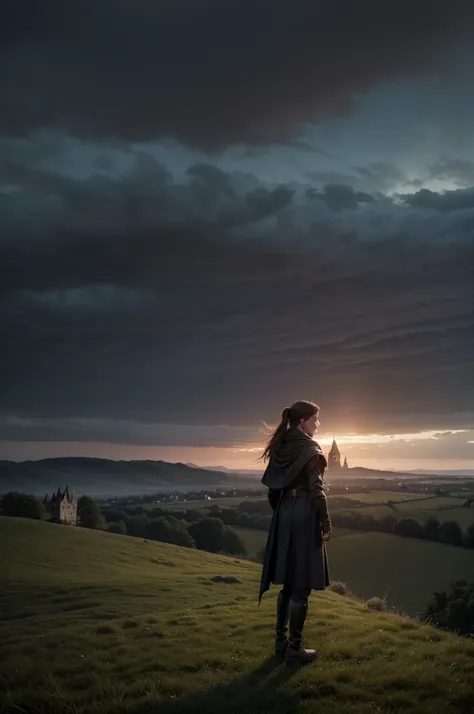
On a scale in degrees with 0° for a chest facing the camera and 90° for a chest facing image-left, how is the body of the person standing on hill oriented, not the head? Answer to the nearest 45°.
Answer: approximately 225°
